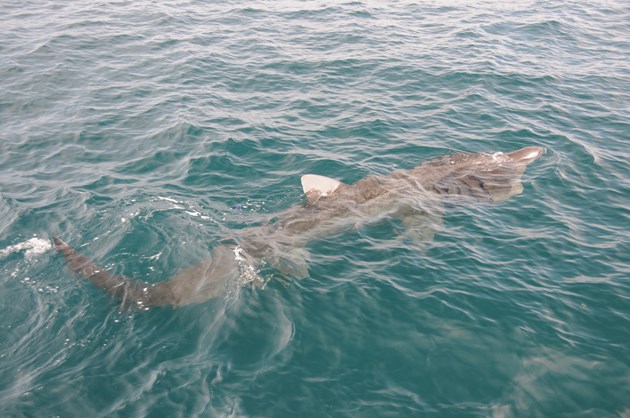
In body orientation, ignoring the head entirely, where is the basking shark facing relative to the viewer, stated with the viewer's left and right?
facing away from the viewer and to the right of the viewer
